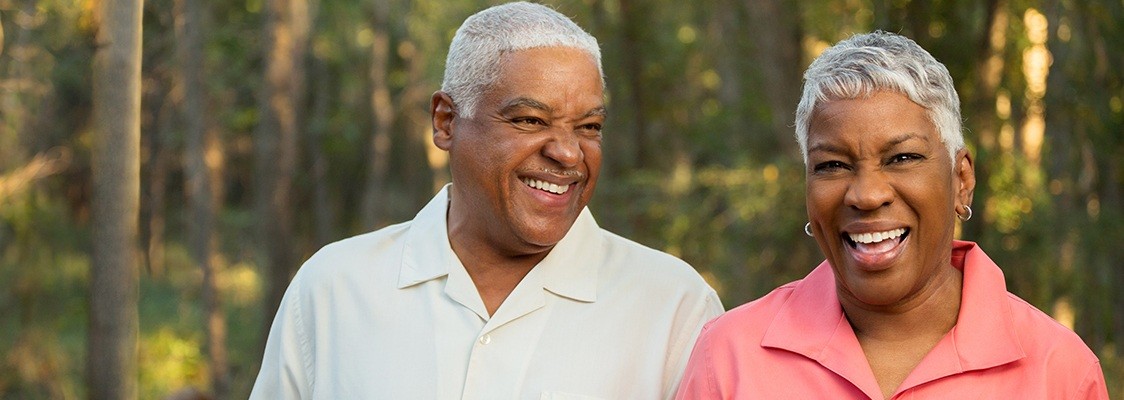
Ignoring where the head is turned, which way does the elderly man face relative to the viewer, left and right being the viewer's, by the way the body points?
facing the viewer

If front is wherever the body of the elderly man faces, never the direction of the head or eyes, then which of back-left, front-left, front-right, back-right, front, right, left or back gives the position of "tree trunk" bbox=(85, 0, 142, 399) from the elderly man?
back-right

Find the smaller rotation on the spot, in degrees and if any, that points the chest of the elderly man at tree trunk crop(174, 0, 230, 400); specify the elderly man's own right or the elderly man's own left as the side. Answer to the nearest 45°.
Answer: approximately 180°

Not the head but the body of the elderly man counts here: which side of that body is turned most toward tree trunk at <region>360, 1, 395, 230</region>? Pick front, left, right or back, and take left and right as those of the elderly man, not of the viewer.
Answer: back

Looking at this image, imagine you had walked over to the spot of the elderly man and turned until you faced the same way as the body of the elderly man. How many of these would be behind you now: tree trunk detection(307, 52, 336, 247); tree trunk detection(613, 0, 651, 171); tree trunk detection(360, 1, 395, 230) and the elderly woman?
3

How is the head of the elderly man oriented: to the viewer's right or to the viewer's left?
to the viewer's right

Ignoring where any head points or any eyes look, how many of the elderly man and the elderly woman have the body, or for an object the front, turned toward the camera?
2

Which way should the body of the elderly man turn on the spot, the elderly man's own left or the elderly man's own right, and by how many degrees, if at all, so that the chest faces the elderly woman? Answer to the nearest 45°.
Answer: approximately 45° to the elderly man's own left

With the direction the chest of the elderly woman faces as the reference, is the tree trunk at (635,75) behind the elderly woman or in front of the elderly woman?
behind

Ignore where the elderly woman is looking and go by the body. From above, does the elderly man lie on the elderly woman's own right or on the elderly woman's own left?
on the elderly woman's own right
